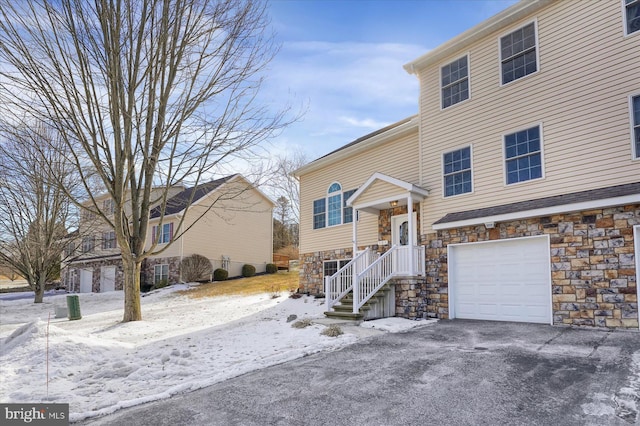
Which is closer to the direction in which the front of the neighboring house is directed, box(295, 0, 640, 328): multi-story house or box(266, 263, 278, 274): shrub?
the multi-story house

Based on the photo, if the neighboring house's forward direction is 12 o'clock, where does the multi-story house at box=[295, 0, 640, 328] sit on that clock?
The multi-story house is roughly at 10 o'clock from the neighboring house.

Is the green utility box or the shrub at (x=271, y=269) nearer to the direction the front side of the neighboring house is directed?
the green utility box
